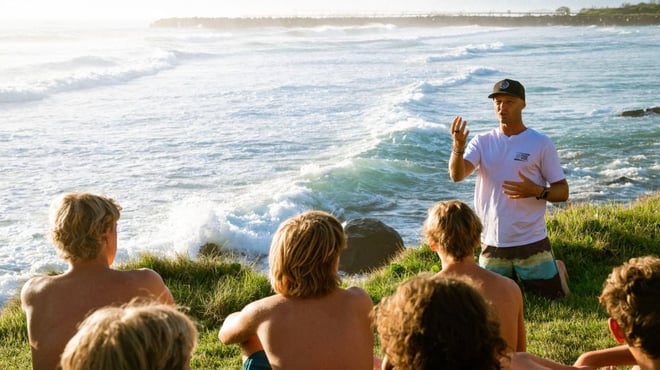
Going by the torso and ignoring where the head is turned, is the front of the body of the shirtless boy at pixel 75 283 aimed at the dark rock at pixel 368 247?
yes

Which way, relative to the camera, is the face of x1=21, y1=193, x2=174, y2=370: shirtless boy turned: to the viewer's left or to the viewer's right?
to the viewer's right

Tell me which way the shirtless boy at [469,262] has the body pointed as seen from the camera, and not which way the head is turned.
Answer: away from the camera

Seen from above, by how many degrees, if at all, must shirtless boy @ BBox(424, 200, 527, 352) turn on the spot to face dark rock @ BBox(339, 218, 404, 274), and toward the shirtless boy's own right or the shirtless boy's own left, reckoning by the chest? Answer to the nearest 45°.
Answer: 0° — they already face it

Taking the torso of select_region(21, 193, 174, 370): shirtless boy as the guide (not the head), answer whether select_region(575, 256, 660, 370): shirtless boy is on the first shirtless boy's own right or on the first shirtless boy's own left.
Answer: on the first shirtless boy's own right

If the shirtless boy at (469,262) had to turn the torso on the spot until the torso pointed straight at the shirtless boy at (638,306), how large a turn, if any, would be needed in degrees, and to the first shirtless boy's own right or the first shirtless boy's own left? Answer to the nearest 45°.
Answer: approximately 135° to the first shirtless boy's own right

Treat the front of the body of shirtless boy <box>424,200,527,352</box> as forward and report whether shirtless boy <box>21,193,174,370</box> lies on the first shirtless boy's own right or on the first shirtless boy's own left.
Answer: on the first shirtless boy's own left

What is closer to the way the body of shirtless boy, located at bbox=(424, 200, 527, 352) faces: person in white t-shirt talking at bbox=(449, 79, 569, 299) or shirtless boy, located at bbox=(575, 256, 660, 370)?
the person in white t-shirt talking

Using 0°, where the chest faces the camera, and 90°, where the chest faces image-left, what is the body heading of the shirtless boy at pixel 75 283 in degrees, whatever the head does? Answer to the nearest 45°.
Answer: approximately 225°

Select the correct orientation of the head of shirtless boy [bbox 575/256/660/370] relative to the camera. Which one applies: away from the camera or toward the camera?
away from the camera

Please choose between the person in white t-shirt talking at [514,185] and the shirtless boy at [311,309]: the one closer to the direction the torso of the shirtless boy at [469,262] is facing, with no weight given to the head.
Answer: the person in white t-shirt talking
